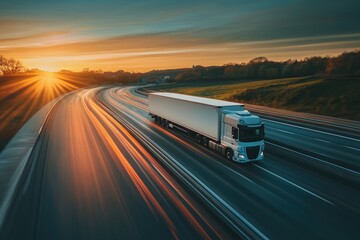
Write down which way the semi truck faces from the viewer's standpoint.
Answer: facing the viewer and to the right of the viewer
